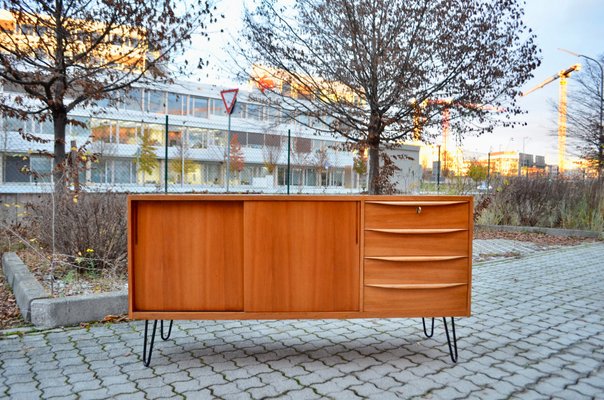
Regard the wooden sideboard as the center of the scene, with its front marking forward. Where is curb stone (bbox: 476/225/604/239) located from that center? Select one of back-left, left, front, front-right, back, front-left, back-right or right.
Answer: back-left

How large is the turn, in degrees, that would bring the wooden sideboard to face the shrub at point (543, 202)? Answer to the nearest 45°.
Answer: approximately 135° to its left

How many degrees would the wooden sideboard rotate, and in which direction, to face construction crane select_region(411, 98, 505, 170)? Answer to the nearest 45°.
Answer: approximately 135° to its left

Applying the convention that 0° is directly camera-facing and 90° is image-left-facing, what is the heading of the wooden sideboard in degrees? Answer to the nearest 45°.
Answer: approximately 0°

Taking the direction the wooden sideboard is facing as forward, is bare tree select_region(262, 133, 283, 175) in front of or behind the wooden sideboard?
behind

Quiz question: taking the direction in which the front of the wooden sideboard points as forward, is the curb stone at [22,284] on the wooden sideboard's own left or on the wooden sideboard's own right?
on the wooden sideboard's own right
